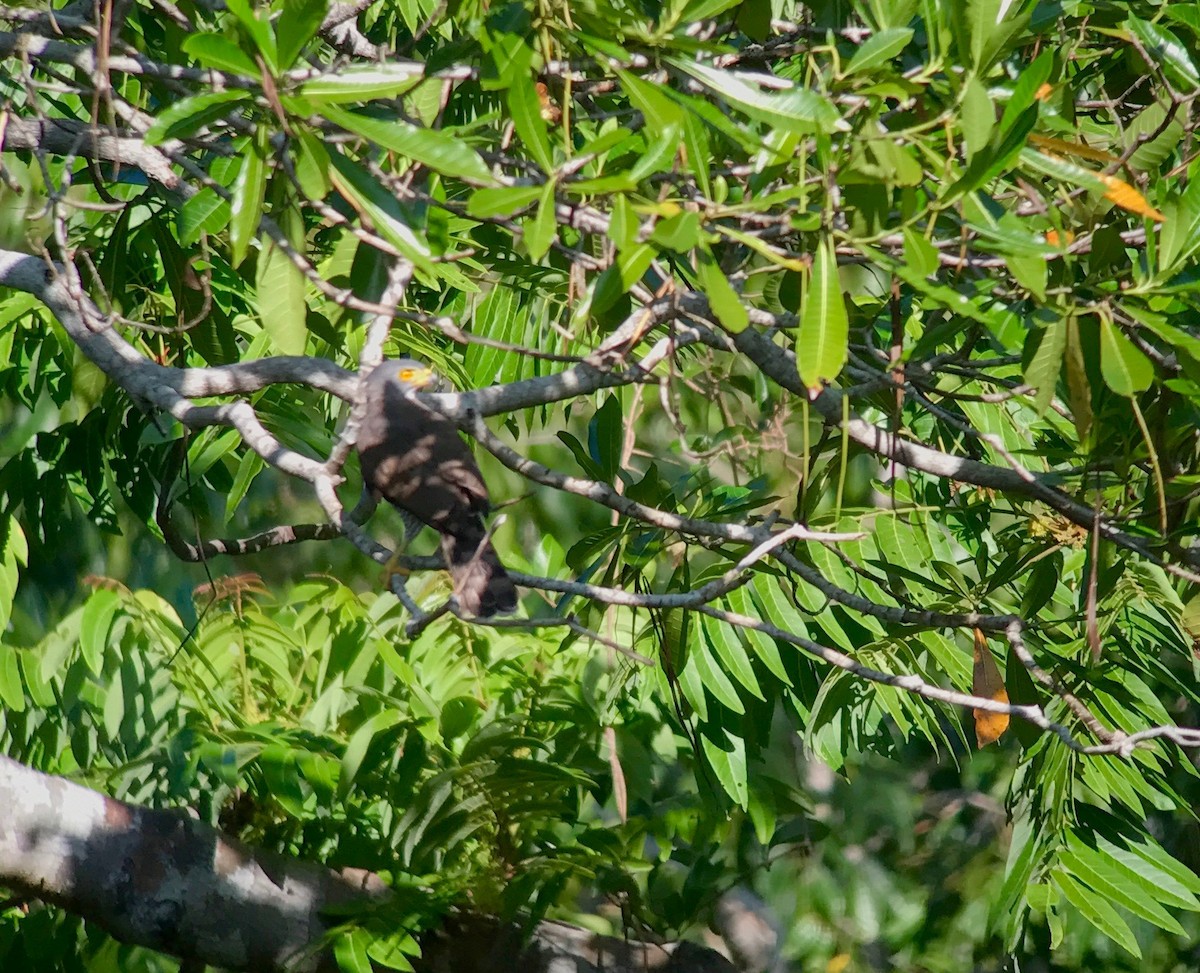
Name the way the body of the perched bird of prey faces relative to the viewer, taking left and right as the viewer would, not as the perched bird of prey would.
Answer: facing away from the viewer and to the left of the viewer
